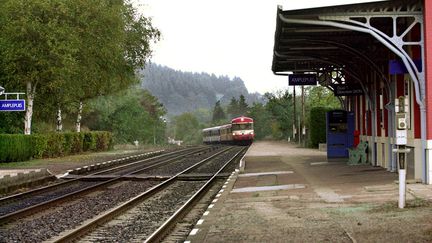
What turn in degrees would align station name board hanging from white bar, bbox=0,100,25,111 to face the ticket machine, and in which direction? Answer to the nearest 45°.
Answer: approximately 90° to its left

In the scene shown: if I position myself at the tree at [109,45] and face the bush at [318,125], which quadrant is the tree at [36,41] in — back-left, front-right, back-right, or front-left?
back-right

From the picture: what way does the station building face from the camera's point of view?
to the viewer's left

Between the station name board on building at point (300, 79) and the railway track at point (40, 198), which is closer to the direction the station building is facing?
the railway track

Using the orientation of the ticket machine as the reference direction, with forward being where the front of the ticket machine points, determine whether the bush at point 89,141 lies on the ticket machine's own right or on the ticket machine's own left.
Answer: on the ticket machine's own right

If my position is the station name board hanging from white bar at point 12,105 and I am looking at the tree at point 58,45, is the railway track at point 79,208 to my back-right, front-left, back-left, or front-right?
back-right

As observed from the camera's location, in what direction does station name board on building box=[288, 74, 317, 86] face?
facing the viewer
